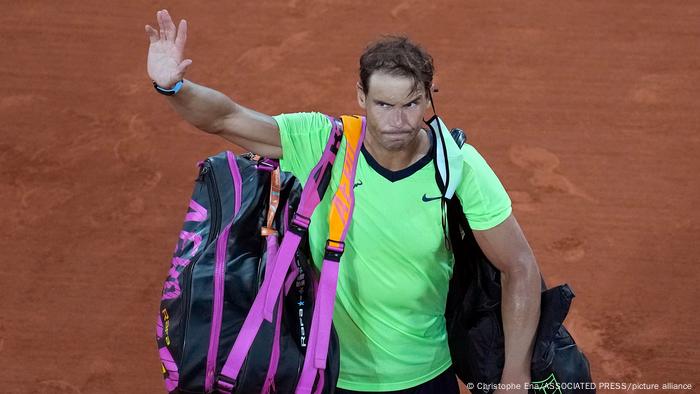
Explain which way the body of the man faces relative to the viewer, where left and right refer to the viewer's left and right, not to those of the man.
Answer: facing the viewer

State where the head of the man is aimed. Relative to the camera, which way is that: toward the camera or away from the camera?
toward the camera
